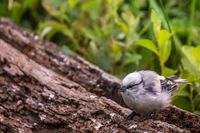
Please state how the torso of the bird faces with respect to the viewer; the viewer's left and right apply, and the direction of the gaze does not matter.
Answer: facing to the left of the viewer
